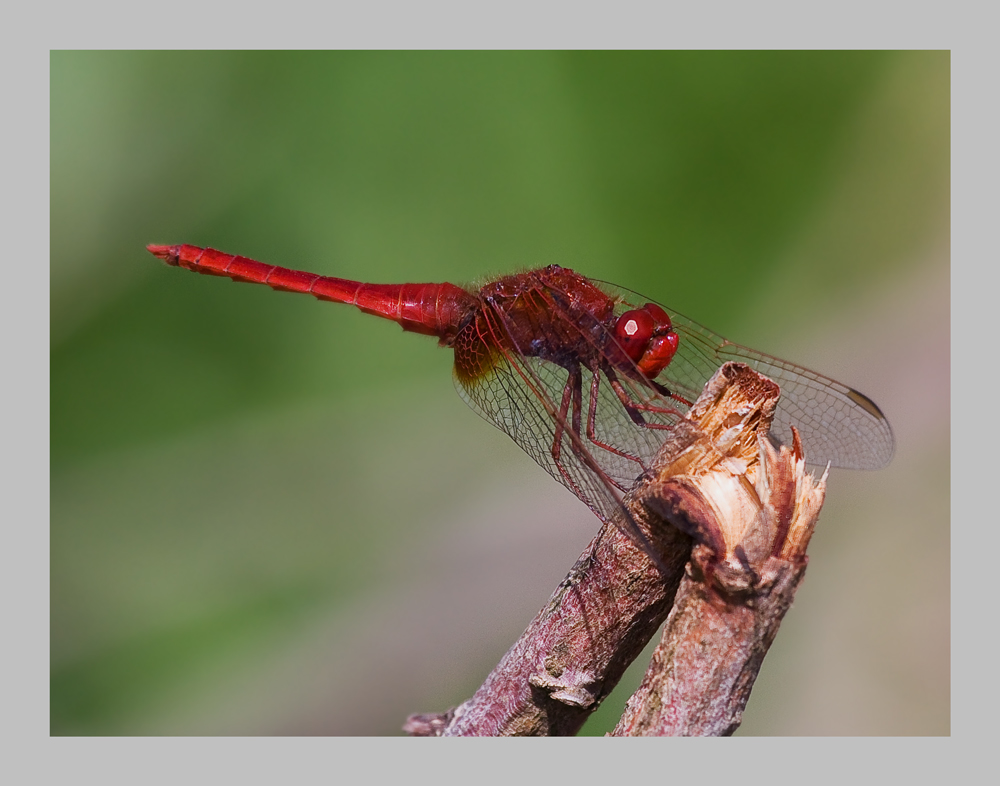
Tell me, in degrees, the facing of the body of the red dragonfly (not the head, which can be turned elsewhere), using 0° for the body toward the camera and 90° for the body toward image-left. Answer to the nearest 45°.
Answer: approximately 270°
